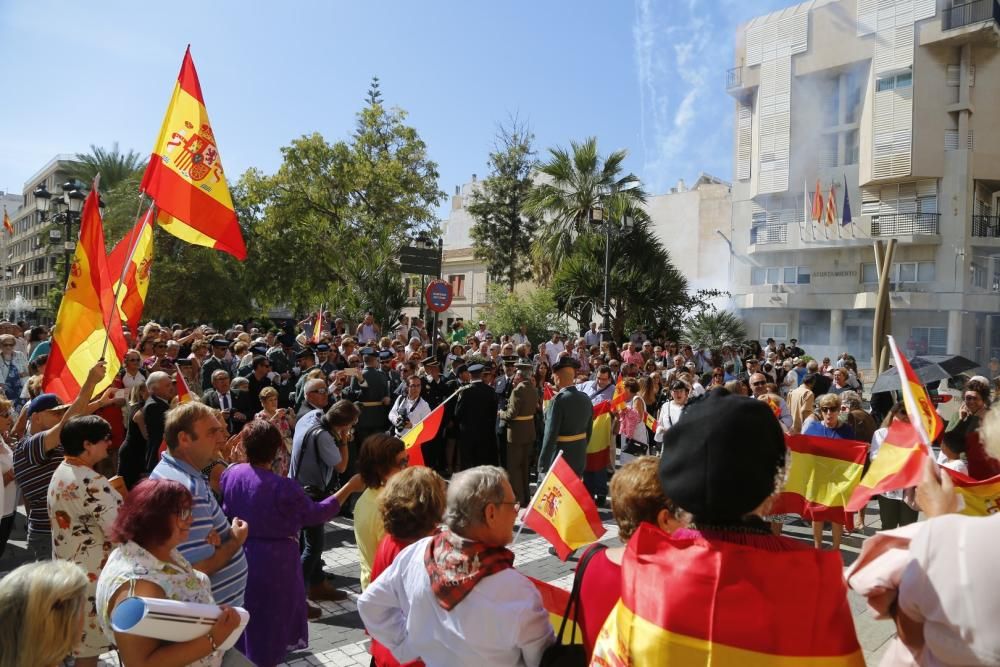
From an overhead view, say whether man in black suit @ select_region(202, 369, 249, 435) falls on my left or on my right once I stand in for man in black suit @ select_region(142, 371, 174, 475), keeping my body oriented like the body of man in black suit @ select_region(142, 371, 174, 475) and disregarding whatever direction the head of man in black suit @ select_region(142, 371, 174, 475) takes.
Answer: on my left

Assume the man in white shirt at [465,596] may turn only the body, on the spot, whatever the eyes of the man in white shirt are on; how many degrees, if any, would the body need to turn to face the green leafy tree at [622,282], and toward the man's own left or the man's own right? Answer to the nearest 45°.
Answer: approximately 45° to the man's own left

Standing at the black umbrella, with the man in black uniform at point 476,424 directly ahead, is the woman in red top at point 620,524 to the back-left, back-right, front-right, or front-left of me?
front-left

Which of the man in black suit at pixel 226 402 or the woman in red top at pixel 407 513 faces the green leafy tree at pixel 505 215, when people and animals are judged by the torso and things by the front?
the woman in red top

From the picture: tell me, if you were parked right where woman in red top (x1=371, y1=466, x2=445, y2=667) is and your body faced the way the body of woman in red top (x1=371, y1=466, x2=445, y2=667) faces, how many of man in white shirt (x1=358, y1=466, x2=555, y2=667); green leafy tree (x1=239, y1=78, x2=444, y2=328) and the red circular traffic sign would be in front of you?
2

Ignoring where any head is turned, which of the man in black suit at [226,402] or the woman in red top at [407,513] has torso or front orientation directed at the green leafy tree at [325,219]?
the woman in red top

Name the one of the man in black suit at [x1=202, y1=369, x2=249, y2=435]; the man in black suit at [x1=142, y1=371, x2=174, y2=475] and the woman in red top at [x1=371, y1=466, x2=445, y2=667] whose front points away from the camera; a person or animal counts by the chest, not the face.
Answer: the woman in red top

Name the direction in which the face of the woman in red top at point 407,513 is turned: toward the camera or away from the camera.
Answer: away from the camera

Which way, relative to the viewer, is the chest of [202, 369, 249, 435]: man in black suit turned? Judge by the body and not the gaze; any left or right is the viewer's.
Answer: facing the viewer and to the right of the viewer

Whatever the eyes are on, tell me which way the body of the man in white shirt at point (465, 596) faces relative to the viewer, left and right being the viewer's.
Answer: facing away from the viewer and to the right of the viewer

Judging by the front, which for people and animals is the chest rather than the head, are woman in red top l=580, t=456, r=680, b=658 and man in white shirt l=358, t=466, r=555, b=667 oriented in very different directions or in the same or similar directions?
same or similar directions

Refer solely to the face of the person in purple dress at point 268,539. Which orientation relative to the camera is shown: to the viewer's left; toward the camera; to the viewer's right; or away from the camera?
away from the camera

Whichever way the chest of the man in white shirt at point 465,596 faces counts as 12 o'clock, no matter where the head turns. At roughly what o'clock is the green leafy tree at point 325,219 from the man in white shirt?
The green leafy tree is roughly at 10 o'clock from the man in white shirt.

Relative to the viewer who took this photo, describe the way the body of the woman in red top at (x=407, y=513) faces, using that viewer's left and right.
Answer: facing away from the viewer

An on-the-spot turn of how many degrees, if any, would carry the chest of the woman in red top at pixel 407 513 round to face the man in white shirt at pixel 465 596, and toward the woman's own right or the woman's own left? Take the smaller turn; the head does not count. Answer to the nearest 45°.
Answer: approximately 180°
